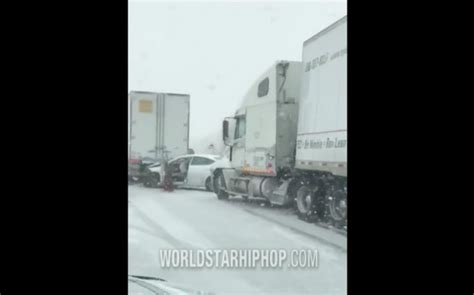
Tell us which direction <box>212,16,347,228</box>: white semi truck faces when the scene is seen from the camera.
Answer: facing away from the viewer and to the left of the viewer

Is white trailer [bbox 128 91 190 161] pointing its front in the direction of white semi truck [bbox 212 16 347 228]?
no

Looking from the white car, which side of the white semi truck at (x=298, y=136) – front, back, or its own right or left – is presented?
front

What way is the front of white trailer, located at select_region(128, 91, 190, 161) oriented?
away from the camera

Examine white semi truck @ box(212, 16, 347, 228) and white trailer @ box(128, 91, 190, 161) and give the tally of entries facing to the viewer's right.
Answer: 0

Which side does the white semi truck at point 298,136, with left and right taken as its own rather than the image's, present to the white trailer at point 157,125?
front
